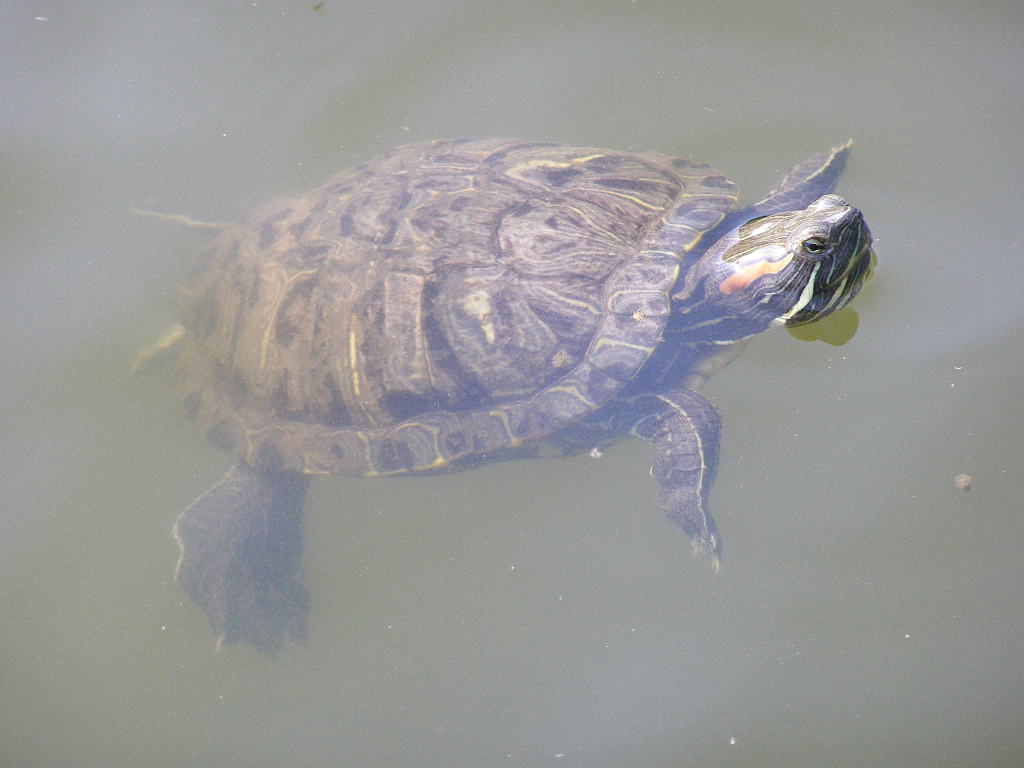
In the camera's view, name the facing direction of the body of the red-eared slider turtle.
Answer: to the viewer's right
